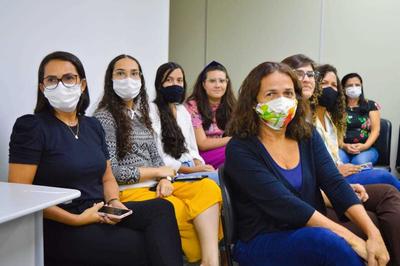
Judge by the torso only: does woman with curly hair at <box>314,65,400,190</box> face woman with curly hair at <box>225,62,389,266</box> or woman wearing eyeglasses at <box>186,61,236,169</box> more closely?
the woman with curly hair

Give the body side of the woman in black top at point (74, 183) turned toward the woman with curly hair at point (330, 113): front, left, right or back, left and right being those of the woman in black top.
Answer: left

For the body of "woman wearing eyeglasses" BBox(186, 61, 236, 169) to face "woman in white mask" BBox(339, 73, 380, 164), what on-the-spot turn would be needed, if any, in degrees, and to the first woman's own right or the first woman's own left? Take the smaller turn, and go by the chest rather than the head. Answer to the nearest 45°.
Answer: approximately 45° to the first woman's own left

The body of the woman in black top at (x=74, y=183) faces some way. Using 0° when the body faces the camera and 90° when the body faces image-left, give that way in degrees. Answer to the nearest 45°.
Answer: approximately 315°

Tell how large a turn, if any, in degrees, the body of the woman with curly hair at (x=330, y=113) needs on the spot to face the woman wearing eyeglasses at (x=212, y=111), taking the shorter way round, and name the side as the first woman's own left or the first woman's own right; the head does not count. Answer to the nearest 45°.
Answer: approximately 135° to the first woman's own right

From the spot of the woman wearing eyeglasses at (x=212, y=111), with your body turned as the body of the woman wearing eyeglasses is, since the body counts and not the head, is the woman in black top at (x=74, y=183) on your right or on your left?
on your right

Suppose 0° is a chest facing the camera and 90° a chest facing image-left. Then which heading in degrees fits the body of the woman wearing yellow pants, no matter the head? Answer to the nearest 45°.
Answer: approximately 315°

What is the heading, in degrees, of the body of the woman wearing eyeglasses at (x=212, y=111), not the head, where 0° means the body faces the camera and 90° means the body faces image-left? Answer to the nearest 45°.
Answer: approximately 315°

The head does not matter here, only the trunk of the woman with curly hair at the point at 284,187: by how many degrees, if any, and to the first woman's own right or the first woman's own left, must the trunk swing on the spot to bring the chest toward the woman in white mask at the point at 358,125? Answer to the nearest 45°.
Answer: approximately 135° to the first woman's own left
